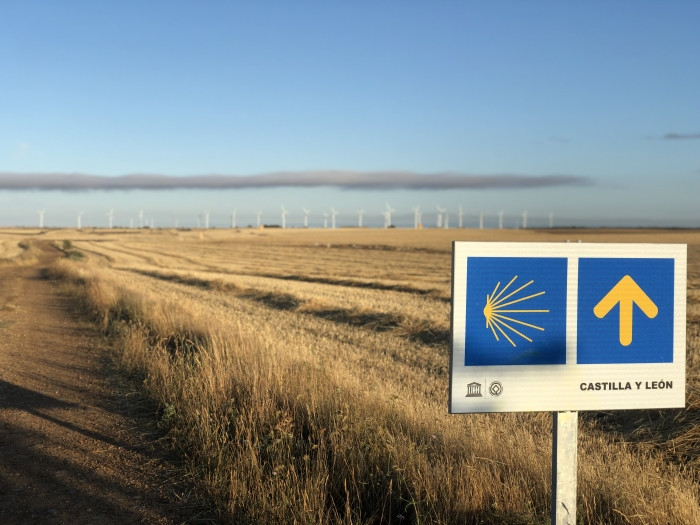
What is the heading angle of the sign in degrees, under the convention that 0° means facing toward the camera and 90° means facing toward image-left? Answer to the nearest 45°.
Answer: approximately 0°
